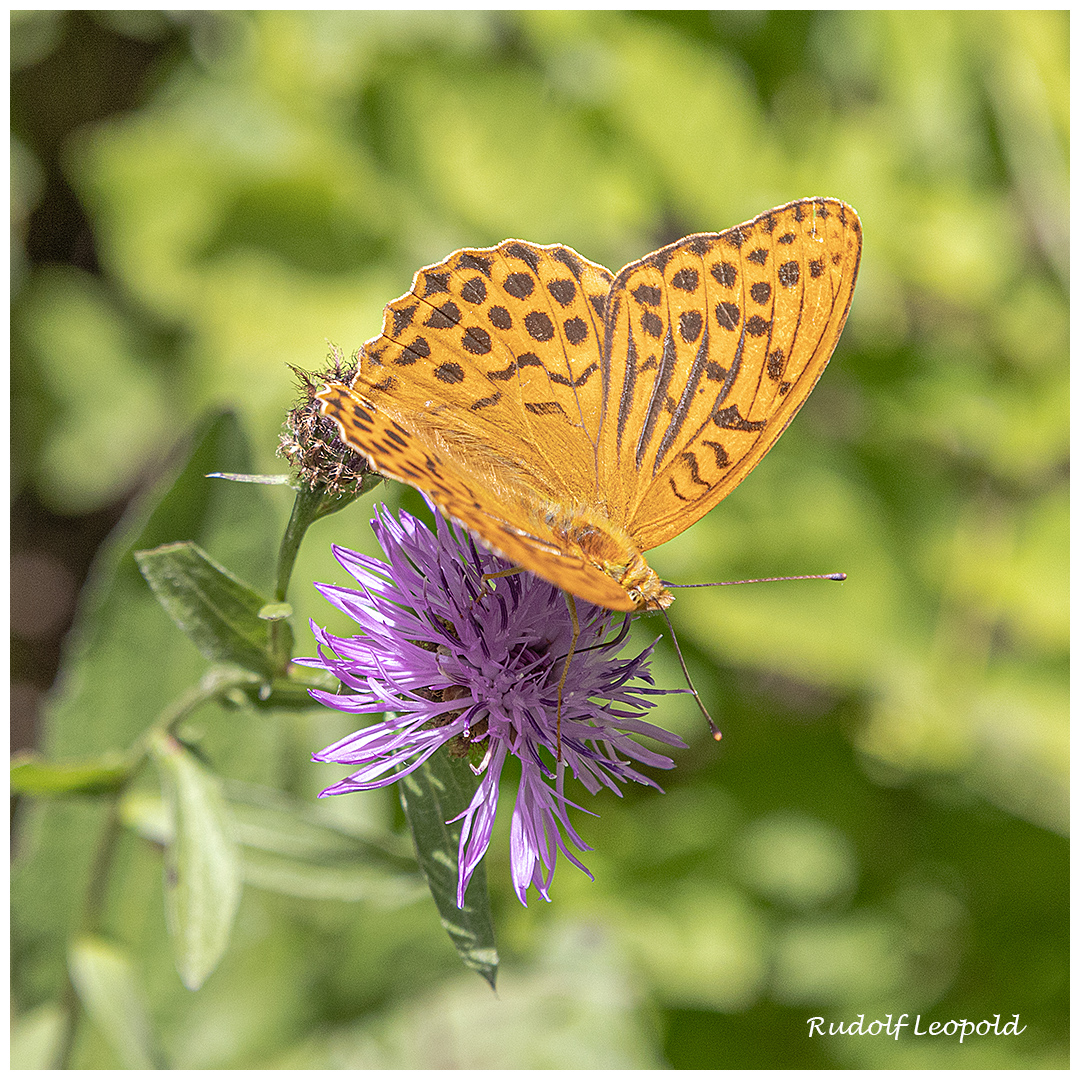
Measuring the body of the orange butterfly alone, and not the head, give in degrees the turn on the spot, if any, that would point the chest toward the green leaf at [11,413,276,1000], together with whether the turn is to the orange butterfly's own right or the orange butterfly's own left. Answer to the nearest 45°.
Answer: approximately 180°

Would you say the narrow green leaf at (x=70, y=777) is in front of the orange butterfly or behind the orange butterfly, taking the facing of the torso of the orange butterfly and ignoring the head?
behind

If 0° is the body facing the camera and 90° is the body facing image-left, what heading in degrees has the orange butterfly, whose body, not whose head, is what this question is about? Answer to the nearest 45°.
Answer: approximately 315°
